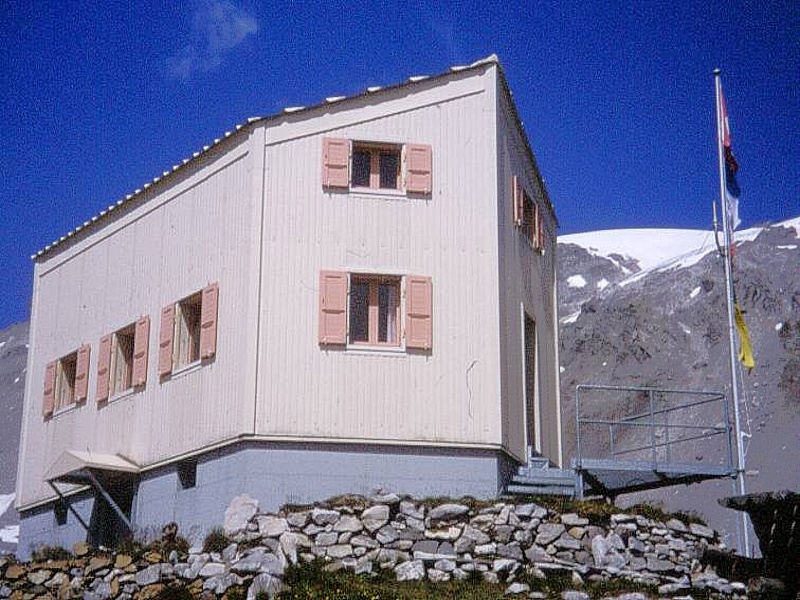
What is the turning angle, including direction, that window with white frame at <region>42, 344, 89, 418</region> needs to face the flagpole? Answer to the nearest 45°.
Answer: approximately 90° to its left

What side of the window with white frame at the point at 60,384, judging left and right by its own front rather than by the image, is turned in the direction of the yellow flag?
left

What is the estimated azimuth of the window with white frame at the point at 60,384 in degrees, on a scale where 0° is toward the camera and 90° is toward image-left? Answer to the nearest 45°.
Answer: approximately 45°

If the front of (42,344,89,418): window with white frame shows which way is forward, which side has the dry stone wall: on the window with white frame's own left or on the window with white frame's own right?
on the window with white frame's own left
